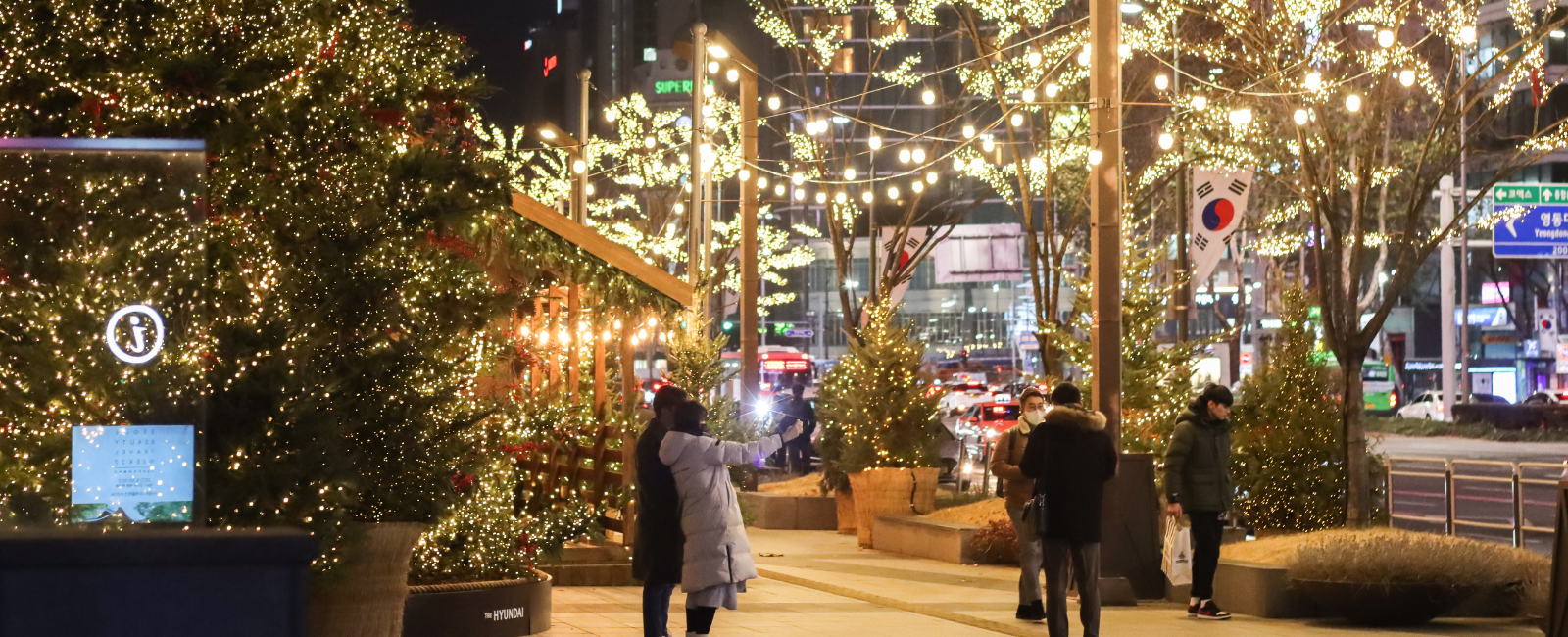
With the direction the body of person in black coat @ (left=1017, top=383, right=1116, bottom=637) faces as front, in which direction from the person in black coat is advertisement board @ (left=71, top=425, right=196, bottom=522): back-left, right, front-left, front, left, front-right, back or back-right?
back-left

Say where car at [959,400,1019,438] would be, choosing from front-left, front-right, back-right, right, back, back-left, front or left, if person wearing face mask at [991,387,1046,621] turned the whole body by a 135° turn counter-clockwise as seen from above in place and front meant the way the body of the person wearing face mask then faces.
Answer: front

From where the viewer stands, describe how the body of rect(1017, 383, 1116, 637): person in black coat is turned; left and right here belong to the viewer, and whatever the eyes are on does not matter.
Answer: facing away from the viewer

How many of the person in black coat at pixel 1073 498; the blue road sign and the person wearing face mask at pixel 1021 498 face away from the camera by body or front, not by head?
1

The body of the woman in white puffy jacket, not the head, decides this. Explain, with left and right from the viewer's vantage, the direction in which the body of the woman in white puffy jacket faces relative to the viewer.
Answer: facing away from the viewer and to the right of the viewer

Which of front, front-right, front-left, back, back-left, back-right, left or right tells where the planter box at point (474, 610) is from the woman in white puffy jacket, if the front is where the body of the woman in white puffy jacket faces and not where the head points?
left

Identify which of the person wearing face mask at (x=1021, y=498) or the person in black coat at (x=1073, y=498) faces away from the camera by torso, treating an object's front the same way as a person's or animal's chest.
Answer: the person in black coat

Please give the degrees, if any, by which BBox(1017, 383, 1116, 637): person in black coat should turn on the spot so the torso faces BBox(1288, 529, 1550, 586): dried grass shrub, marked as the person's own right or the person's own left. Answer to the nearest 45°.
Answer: approximately 45° to the person's own right

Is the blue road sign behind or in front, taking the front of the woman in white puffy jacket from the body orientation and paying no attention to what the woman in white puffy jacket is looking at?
in front

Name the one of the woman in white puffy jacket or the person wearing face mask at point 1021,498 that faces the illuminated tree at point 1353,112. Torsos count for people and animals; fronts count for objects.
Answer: the woman in white puffy jacket

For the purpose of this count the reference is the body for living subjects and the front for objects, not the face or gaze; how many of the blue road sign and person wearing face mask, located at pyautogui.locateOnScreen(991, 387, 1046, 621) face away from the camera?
0

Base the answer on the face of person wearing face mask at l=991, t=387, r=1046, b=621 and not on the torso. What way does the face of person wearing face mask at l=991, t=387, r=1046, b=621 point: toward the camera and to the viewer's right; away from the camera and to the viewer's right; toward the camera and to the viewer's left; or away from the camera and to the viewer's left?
toward the camera and to the viewer's right

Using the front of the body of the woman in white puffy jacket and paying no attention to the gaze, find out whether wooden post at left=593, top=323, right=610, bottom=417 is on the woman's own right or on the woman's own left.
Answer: on the woman's own left

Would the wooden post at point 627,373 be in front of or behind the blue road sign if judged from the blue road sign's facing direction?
in front

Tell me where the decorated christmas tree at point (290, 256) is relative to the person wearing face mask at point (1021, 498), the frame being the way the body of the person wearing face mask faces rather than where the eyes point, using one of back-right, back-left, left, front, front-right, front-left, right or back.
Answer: right

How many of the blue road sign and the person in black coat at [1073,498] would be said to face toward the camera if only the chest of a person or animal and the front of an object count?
1
